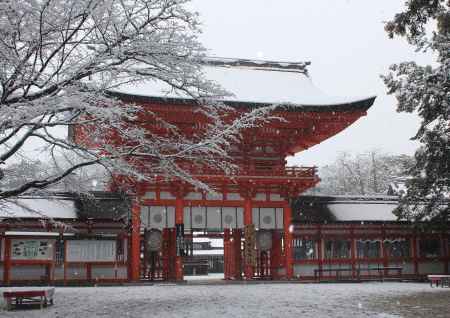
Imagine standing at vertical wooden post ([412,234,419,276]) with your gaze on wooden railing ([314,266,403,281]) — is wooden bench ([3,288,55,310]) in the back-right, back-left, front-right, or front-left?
front-left

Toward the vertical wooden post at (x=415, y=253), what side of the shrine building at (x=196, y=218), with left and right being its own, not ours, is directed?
left

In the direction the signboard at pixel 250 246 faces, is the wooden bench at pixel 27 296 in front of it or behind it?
in front

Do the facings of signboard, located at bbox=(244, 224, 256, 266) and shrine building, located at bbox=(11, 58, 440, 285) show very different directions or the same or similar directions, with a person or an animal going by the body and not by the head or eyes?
same or similar directions

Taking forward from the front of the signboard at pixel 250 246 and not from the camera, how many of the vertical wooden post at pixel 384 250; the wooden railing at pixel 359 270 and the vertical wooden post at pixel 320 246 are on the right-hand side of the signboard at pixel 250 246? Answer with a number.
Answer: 0

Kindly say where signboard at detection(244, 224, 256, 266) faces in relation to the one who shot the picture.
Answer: facing the viewer

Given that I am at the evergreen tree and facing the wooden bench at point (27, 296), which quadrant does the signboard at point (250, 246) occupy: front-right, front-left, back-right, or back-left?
front-right

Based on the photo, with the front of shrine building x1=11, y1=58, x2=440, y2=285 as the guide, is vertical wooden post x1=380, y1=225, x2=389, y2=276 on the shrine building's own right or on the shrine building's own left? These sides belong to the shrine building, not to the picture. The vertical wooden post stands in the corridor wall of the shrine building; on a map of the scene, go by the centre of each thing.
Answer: on the shrine building's own left

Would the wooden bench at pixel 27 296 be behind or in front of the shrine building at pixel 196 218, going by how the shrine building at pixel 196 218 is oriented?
in front

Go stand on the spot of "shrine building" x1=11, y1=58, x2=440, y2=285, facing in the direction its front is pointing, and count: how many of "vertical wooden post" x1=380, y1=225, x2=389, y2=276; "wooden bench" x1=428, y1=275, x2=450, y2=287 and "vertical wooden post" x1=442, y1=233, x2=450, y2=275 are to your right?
0

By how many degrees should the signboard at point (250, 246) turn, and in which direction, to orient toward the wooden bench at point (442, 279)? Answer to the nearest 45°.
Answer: approximately 90° to its left
